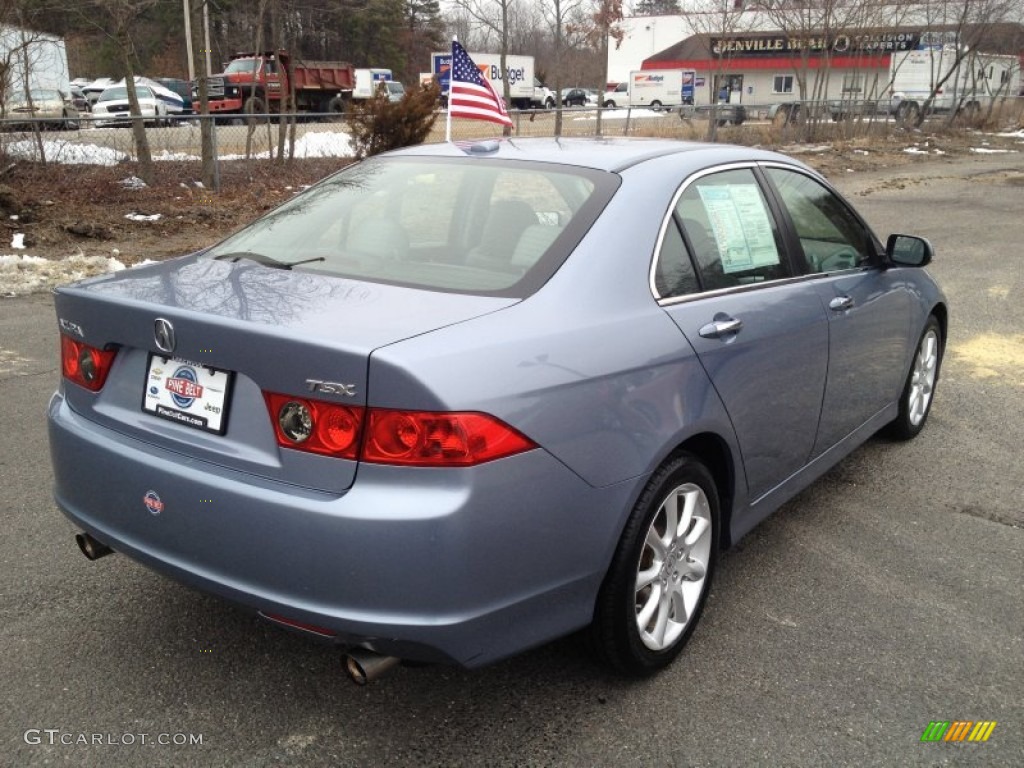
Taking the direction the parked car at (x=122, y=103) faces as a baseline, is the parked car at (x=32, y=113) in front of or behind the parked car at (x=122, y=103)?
in front

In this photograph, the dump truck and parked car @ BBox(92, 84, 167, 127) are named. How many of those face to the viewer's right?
0

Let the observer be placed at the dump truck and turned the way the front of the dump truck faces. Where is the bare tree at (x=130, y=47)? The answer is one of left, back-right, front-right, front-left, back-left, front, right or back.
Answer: front-left

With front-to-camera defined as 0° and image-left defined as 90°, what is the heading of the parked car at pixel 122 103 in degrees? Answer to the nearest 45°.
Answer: approximately 45°

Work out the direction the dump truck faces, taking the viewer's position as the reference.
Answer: facing the viewer and to the left of the viewer

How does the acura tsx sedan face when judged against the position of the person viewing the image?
facing away from the viewer and to the right of the viewer

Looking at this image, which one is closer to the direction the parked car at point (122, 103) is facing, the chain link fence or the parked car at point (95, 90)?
the chain link fence

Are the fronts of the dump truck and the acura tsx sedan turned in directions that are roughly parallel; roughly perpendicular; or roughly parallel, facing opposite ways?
roughly parallel, facing opposite ways

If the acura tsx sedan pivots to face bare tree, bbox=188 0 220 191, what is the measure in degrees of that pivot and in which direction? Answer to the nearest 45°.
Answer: approximately 45° to its left

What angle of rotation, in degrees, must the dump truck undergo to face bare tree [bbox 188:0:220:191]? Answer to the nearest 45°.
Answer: approximately 45° to its left
